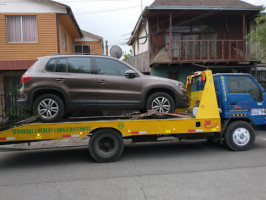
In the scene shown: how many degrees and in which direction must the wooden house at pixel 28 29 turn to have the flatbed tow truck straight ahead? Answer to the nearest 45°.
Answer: approximately 45° to its left

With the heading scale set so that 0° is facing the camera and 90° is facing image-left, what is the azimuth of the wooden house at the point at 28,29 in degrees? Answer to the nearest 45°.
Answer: approximately 0°

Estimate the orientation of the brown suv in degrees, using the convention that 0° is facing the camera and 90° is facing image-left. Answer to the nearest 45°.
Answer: approximately 270°

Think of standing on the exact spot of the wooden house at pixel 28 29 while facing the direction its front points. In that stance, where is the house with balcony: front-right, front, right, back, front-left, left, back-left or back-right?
left

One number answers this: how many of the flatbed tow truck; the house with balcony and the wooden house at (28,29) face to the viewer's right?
1

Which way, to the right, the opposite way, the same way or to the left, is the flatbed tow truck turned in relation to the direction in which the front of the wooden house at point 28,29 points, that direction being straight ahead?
to the left

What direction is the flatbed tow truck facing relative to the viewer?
to the viewer's right

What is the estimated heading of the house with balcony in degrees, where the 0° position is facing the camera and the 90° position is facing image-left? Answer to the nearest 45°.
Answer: approximately 0°

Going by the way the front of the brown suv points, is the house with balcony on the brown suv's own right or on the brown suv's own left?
on the brown suv's own left

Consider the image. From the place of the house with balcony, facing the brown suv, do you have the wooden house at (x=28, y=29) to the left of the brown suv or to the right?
right

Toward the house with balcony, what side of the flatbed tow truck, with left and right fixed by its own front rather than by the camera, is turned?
left

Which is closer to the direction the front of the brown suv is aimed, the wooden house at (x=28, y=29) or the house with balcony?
the house with balcony

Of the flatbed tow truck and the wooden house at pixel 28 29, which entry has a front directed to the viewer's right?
the flatbed tow truck
